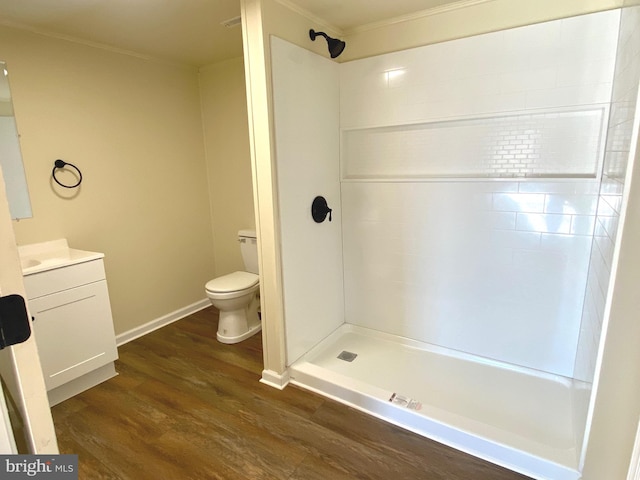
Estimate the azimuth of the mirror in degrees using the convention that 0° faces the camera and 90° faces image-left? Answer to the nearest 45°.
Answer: approximately 315°

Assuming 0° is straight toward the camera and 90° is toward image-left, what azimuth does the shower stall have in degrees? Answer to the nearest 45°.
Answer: approximately 45°

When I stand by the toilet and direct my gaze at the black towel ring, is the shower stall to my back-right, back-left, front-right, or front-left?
back-left

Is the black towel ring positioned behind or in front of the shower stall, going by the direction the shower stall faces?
in front

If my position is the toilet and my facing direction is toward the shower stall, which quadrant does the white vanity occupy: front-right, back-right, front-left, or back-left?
back-right

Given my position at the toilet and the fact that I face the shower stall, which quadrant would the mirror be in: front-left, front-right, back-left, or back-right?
back-right

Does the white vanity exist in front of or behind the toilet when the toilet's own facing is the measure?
in front

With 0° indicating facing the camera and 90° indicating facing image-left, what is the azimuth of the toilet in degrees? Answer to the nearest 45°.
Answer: approximately 45°

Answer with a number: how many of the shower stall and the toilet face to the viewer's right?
0

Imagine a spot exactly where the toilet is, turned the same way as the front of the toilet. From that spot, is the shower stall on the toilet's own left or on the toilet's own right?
on the toilet's own left

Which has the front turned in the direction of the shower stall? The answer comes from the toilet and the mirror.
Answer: the mirror

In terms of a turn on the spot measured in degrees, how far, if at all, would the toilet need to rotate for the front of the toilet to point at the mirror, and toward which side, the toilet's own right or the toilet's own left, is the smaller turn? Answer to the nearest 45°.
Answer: approximately 45° to the toilet's own right

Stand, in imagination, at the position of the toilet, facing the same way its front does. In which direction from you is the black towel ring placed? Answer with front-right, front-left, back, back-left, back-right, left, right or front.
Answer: front-right
